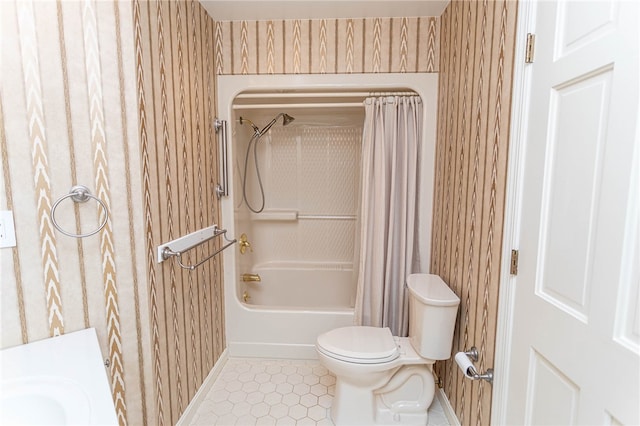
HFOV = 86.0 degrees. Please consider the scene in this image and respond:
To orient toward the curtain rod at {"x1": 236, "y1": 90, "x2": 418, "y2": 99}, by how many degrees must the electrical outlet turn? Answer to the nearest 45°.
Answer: approximately 90° to its left

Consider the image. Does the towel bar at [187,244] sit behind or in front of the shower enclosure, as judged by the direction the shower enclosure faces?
in front

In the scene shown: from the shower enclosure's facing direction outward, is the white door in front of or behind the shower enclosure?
in front

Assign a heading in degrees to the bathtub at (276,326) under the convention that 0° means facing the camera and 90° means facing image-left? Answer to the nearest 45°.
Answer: approximately 0°
